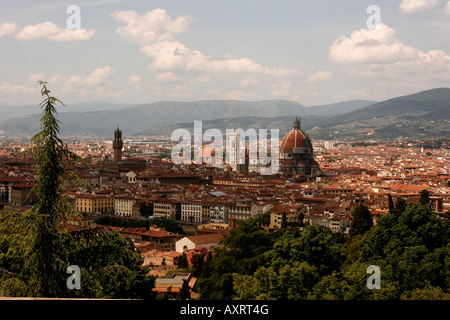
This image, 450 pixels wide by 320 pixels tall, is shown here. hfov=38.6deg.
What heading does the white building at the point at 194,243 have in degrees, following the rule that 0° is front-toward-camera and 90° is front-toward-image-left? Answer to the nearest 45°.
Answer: approximately 45°

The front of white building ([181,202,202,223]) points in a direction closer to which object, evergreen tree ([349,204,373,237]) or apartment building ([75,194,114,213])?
the evergreen tree

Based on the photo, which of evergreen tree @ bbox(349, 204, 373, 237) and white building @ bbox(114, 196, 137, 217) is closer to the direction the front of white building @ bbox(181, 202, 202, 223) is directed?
the evergreen tree

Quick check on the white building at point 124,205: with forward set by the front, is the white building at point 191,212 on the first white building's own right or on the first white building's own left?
on the first white building's own left

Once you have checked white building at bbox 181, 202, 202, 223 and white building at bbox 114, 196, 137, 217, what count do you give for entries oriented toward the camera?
2

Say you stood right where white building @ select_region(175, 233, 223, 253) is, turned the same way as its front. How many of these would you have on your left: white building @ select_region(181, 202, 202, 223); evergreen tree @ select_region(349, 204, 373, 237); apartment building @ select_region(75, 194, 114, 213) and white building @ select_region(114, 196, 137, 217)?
1

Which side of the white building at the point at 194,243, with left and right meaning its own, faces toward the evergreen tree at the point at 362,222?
left

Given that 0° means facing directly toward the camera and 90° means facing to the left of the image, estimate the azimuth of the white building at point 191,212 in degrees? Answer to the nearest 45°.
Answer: approximately 0°

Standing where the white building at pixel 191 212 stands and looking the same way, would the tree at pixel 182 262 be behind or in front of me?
in front

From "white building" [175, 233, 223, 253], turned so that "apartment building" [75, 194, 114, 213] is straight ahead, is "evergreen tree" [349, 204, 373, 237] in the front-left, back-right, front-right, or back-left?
back-right

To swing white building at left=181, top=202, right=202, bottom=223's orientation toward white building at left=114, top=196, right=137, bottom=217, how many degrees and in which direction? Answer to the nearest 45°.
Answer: approximately 135° to its right
